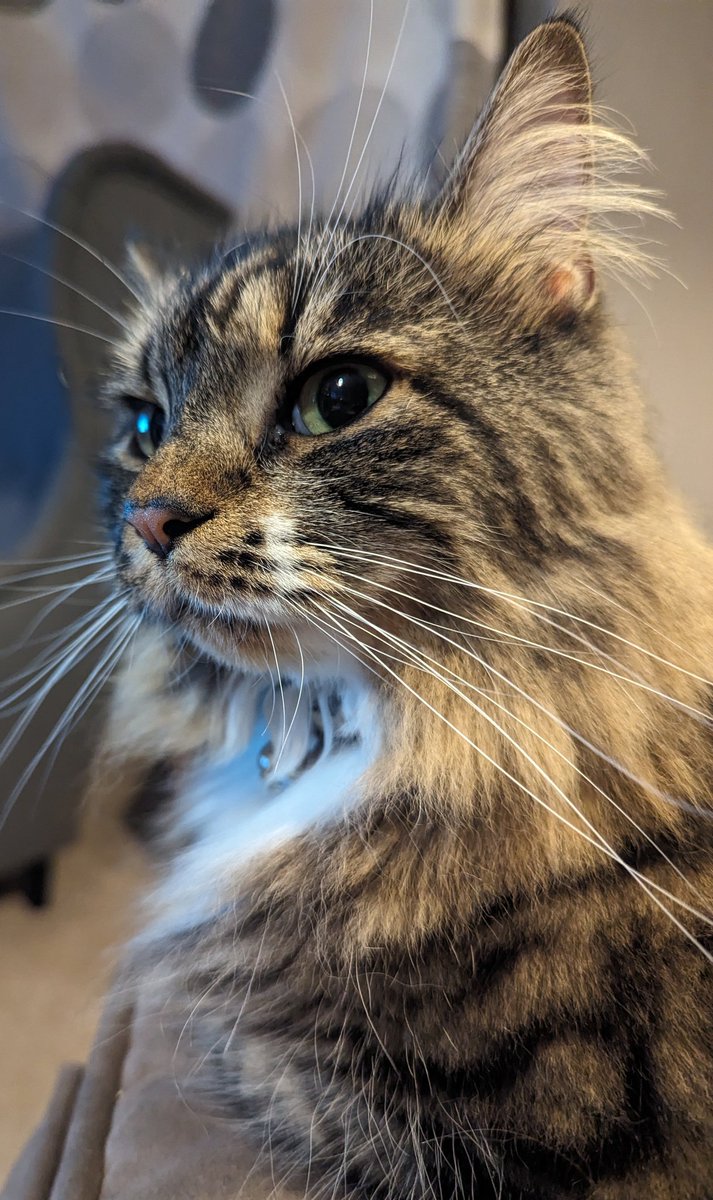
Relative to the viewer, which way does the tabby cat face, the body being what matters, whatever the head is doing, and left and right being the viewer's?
facing the viewer and to the left of the viewer
